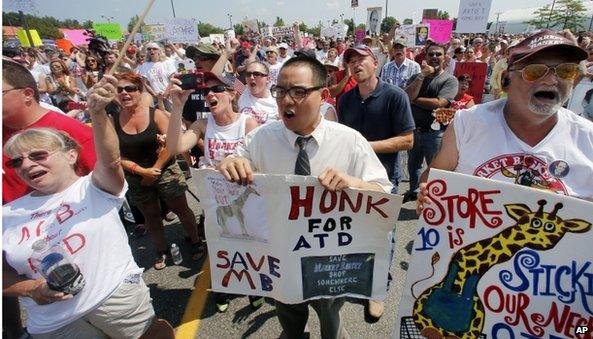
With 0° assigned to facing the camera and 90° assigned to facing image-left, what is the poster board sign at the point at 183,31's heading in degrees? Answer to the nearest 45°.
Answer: approximately 0°

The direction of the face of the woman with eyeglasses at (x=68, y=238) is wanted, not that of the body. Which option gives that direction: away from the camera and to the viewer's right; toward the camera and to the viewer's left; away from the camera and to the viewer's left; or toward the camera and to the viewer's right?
toward the camera and to the viewer's left

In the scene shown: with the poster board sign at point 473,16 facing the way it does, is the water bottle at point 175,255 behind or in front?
in front

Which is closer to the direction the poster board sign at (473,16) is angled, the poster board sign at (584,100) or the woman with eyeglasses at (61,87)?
the poster board sign

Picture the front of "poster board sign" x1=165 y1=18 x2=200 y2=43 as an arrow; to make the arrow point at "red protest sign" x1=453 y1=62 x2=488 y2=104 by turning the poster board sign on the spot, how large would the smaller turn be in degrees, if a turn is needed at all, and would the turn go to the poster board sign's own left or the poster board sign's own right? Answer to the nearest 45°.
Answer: approximately 45° to the poster board sign's own left

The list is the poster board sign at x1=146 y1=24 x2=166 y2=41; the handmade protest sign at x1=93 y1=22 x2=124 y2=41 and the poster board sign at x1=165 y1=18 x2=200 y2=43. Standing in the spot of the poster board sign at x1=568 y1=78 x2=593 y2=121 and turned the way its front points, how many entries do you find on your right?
3

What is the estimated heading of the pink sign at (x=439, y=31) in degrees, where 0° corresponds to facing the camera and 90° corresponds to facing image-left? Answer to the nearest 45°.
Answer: approximately 0°

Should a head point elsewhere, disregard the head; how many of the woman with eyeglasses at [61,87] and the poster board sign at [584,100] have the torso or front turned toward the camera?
2

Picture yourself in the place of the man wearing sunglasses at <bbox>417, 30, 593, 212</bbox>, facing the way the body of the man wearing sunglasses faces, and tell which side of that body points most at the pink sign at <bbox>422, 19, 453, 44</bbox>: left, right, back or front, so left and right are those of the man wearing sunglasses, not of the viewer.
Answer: back

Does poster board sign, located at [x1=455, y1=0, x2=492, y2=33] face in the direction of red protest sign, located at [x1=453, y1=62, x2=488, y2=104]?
yes

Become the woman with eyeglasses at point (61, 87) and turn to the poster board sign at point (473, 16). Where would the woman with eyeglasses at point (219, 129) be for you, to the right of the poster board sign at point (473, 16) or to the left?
right
